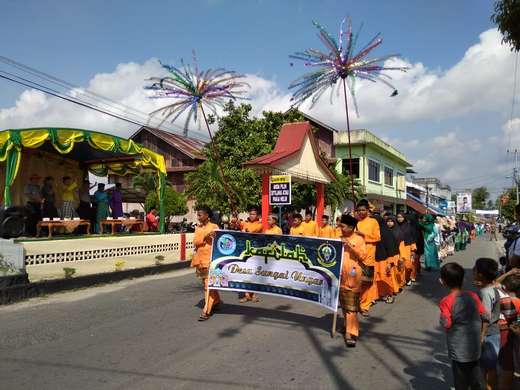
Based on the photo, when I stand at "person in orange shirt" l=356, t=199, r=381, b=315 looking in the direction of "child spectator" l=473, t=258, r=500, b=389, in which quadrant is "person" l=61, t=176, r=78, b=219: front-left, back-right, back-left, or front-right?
back-right

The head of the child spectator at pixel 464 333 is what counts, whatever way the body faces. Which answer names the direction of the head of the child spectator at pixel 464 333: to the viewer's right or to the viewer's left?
to the viewer's left

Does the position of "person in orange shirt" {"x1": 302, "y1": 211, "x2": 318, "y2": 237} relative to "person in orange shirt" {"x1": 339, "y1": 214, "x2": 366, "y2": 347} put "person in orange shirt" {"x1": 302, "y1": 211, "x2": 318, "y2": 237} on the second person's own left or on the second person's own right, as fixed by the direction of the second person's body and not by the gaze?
on the second person's own right

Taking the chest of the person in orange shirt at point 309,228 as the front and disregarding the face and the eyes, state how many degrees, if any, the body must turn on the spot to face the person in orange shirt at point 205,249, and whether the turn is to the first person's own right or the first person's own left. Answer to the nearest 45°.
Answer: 0° — they already face them

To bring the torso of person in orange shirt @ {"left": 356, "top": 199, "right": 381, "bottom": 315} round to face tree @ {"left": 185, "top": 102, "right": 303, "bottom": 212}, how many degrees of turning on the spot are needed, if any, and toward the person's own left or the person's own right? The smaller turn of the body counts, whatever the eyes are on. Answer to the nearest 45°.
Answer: approximately 90° to the person's own right

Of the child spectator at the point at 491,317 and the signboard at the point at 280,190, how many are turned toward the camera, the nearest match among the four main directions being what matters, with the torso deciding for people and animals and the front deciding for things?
1

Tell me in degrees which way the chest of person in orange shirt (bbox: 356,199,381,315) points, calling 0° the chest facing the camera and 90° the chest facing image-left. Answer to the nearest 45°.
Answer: approximately 45°

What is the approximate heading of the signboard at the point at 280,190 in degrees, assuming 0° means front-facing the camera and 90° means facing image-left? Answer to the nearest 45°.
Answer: approximately 0°

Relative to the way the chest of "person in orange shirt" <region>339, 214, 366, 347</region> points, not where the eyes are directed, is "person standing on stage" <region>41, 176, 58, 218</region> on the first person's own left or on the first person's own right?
on the first person's own right

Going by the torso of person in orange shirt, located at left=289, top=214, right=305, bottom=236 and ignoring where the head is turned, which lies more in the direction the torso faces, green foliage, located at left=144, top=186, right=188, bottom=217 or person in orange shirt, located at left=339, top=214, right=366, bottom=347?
the person in orange shirt

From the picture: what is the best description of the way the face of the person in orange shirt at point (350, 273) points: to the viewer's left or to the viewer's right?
to the viewer's left

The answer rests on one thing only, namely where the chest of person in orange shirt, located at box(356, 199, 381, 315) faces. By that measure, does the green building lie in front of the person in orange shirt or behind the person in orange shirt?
behind

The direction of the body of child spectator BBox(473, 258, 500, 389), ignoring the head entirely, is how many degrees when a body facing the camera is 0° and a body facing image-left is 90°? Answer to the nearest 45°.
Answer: approximately 90°
